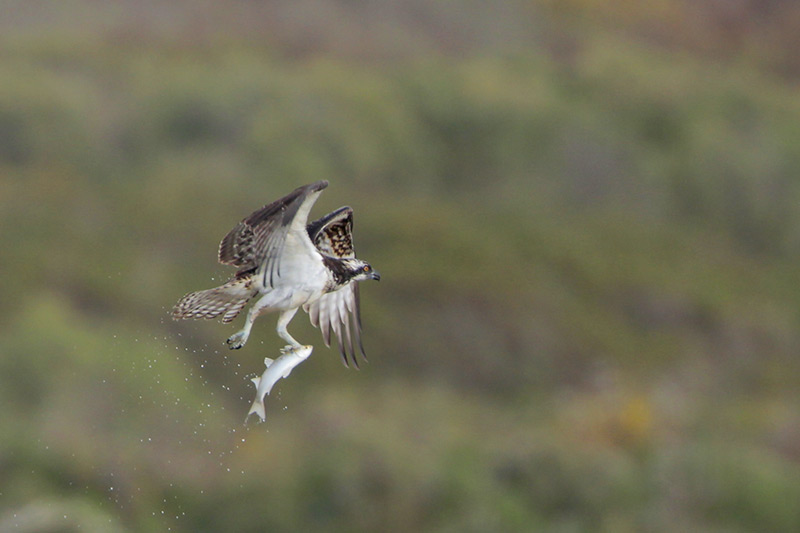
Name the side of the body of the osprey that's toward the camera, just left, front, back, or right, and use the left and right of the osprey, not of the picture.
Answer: right
